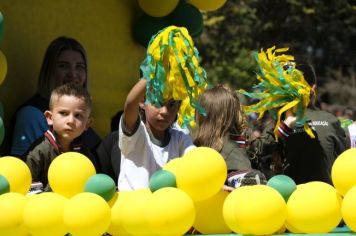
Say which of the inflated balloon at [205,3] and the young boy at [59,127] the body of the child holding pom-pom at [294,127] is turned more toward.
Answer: the inflated balloon

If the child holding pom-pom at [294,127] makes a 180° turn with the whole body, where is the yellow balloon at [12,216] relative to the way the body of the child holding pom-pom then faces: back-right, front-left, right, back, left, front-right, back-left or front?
front-right

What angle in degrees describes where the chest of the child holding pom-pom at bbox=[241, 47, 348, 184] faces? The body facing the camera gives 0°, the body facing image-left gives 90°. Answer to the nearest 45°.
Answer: approximately 180°

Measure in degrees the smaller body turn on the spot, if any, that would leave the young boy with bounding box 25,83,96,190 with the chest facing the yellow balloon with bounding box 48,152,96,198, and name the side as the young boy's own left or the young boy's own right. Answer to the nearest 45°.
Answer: approximately 45° to the young boy's own right

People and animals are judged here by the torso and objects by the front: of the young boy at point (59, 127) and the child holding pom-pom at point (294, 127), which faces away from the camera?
the child holding pom-pom

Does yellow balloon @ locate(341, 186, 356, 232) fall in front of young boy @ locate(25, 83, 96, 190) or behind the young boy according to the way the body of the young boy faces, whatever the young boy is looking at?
in front

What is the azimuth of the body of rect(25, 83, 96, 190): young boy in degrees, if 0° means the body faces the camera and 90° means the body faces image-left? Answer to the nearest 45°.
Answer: approximately 315°

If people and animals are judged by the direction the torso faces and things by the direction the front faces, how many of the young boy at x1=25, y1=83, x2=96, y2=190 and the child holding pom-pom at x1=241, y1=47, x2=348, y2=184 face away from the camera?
1
